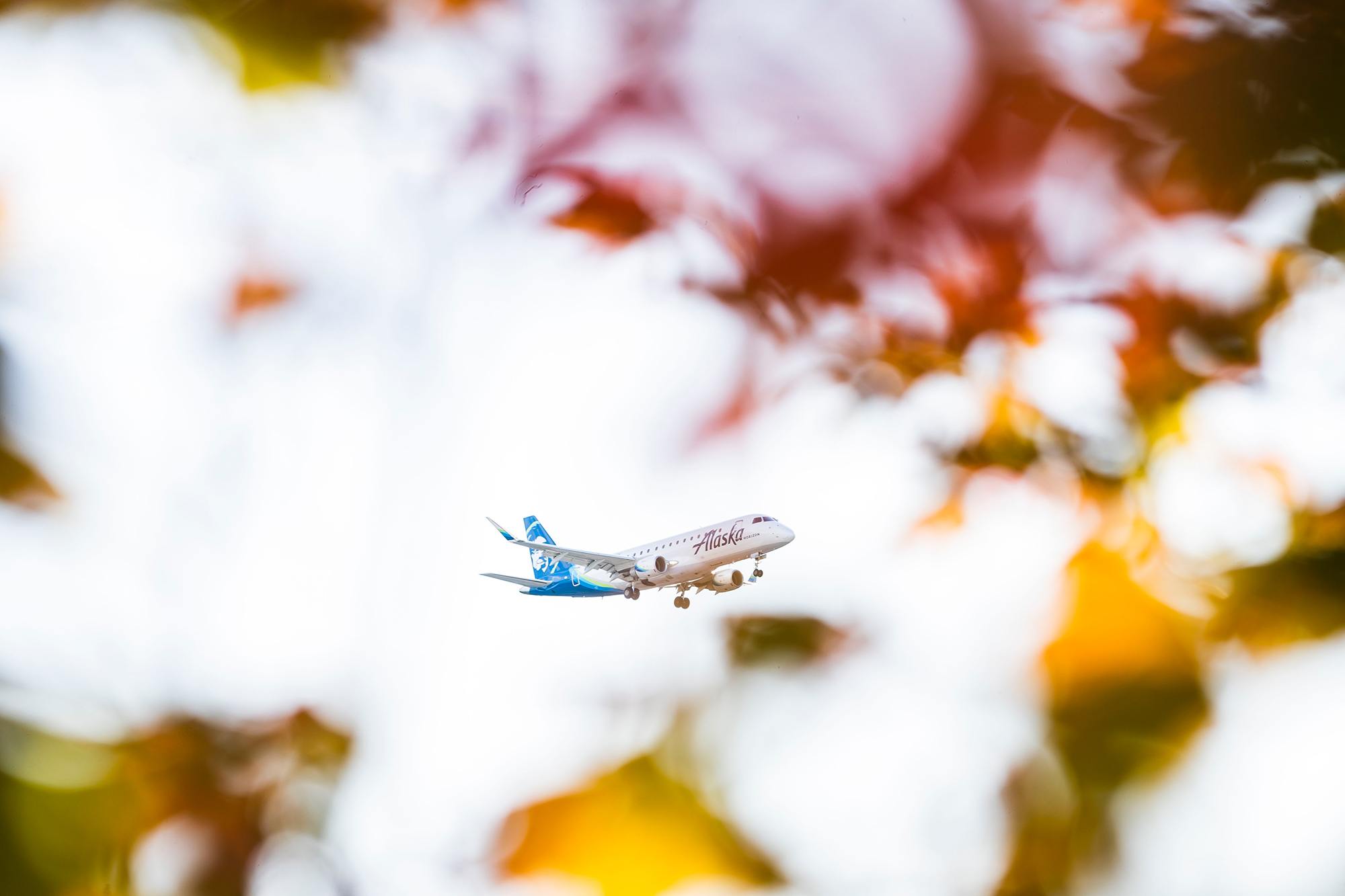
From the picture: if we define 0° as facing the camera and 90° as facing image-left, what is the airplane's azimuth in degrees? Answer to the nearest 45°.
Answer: approximately 315°
